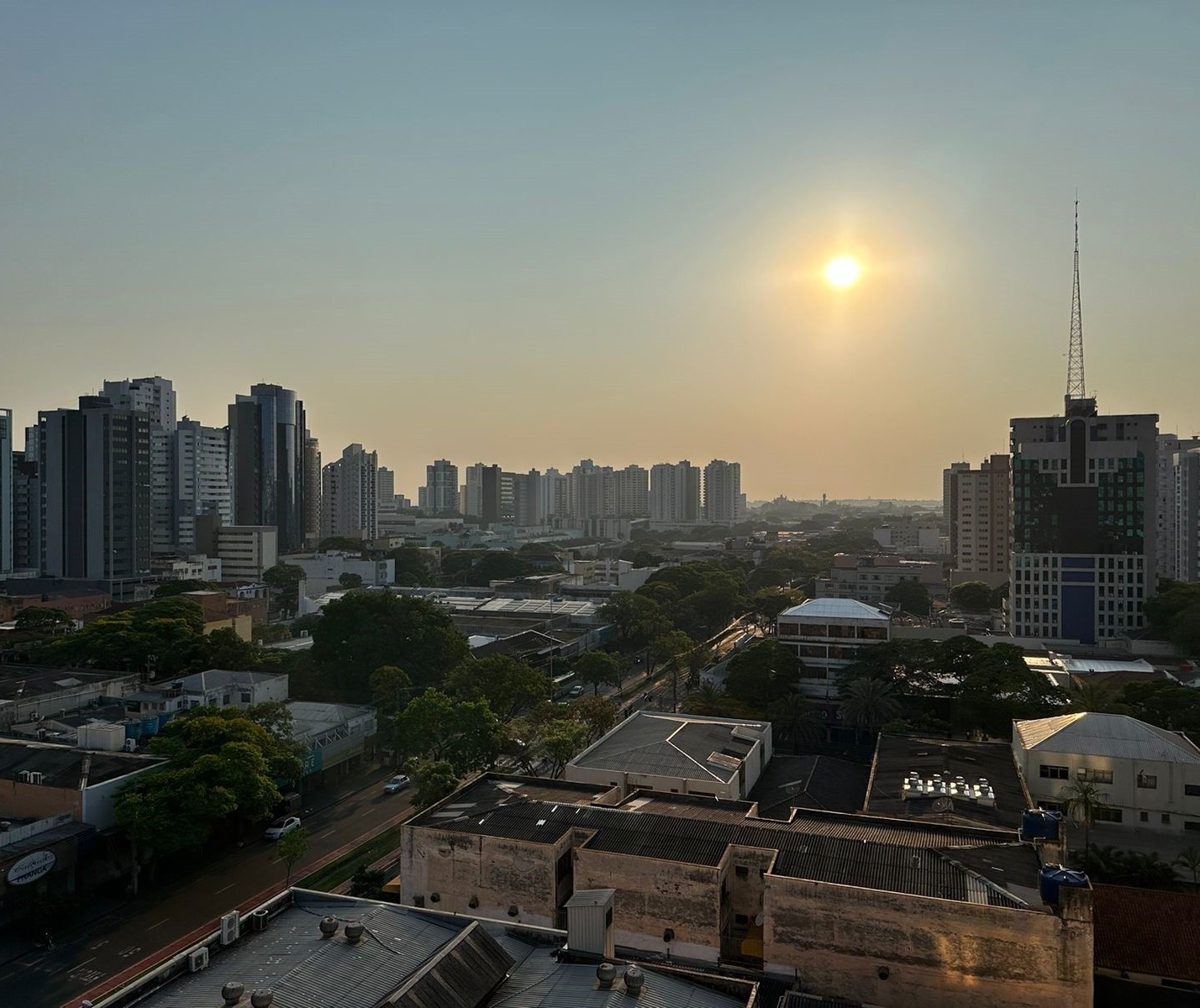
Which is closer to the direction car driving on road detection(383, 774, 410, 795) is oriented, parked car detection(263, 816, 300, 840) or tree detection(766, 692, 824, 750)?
the parked car

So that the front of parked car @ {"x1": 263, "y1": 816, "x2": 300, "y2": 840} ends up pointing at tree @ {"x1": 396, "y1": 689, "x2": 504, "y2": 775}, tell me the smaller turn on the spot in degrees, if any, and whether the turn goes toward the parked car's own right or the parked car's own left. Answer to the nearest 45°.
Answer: approximately 135° to the parked car's own left

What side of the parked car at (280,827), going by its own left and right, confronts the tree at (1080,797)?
left

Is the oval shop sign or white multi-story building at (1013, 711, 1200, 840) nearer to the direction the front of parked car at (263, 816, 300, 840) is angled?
the oval shop sign

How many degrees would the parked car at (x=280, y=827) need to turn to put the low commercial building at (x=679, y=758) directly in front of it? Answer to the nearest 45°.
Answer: approximately 90° to its left

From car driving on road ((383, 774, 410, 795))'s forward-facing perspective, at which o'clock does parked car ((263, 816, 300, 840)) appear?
parked car ((263, 816, 300, 840)) is roughly at 12 o'clock from car driving on road ((383, 774, 410, 795)).

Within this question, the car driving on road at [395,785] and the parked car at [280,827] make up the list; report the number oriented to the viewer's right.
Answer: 0
